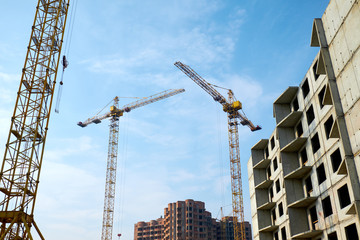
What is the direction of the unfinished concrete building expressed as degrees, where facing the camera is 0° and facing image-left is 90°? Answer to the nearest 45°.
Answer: approximately 45°
